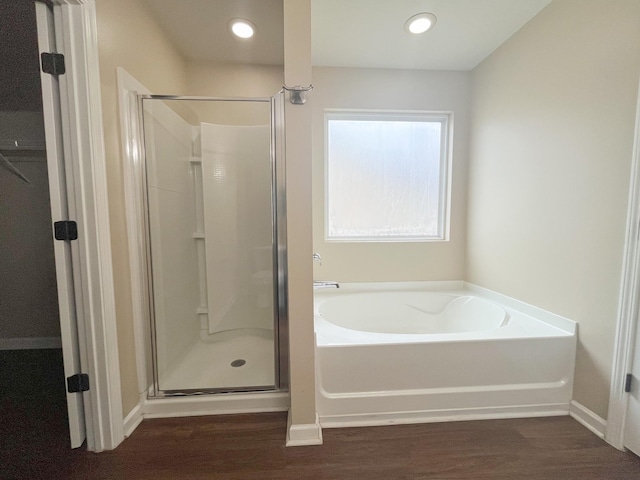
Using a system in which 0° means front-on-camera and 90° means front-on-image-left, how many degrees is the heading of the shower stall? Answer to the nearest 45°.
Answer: approximately 0°

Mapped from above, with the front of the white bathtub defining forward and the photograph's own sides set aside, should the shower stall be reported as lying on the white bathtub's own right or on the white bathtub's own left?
on the white bathtub's own right

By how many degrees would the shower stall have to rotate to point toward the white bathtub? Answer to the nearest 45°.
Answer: approximately 45° to its left

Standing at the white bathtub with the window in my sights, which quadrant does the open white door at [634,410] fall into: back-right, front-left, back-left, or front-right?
back-right

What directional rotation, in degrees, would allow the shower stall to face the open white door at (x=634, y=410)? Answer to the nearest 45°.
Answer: approximately 45° to its left

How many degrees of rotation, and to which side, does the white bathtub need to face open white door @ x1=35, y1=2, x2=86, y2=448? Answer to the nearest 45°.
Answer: approximately 45° to its right

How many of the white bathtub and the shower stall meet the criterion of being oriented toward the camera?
2

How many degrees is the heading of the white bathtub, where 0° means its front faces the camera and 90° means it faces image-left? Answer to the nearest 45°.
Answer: approximately 0°

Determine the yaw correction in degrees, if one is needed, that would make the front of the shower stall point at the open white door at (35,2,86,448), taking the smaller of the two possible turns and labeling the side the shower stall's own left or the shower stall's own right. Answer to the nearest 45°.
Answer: approximately 45° to the shower stall's own right

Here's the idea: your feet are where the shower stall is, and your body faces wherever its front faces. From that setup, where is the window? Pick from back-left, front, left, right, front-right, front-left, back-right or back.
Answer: left
